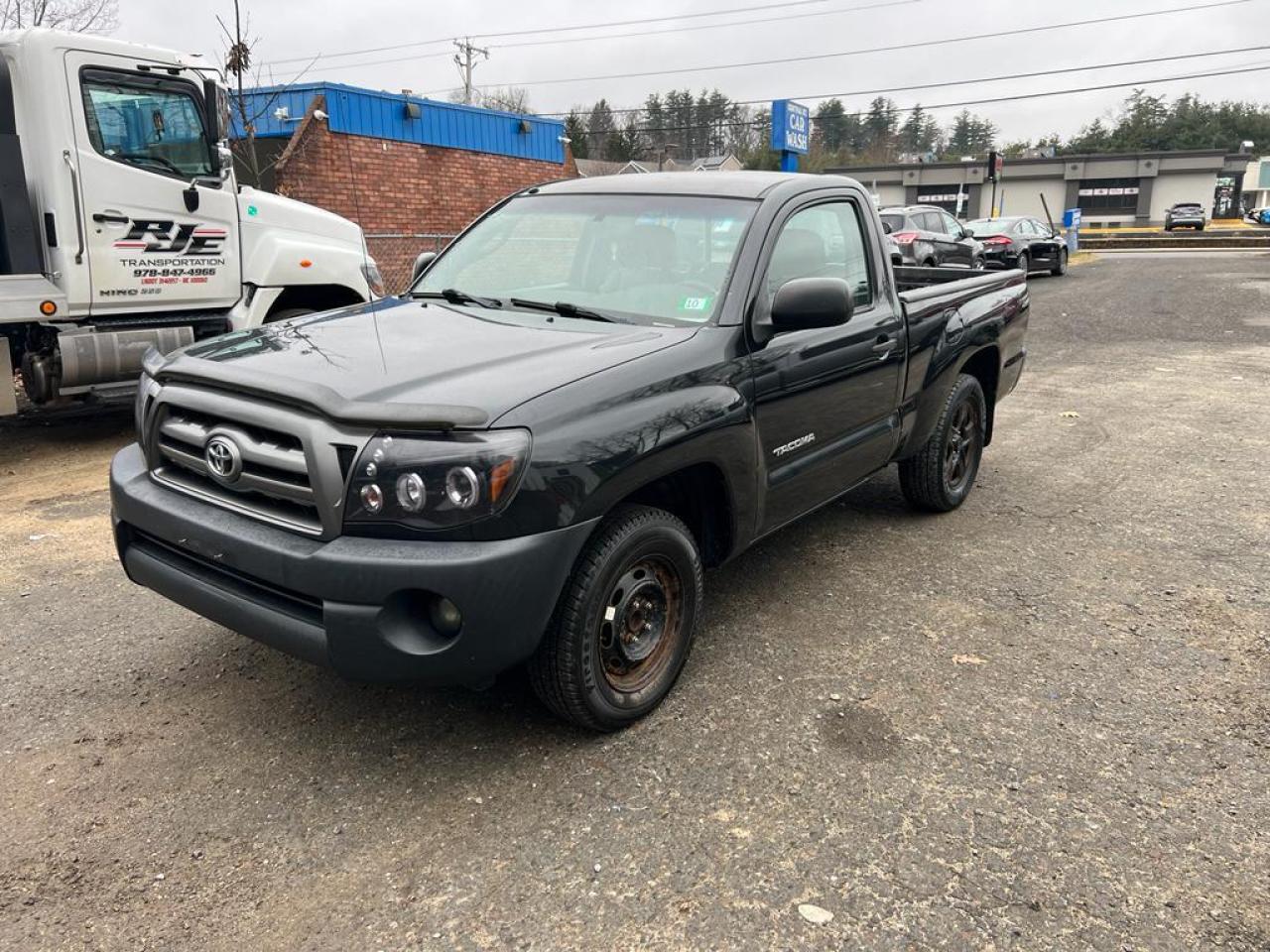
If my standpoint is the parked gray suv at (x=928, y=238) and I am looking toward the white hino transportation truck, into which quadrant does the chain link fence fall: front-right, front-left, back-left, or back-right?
front-right

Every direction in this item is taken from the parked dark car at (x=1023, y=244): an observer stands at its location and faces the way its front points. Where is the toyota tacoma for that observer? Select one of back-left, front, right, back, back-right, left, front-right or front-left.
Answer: back-right

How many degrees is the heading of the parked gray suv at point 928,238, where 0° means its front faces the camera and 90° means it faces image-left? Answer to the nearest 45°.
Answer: approximately 225°

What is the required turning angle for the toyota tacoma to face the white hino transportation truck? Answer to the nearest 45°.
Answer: approximately 90° to its right

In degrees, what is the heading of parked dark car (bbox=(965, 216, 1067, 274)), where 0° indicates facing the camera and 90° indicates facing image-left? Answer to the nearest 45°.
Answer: approximately 225°

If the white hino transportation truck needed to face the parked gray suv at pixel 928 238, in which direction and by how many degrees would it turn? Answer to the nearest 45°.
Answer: approximately 45° to its left

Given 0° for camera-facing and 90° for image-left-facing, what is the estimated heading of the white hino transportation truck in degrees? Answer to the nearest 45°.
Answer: approximately 270°

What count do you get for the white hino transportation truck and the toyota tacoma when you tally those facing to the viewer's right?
1

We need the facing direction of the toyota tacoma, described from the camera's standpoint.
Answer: facing the viewer and to the left of the viewer

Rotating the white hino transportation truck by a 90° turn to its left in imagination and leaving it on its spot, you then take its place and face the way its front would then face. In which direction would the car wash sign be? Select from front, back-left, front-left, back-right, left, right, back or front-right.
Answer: front-right

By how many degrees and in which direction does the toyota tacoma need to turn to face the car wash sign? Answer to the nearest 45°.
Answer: approximately 135° to its right
